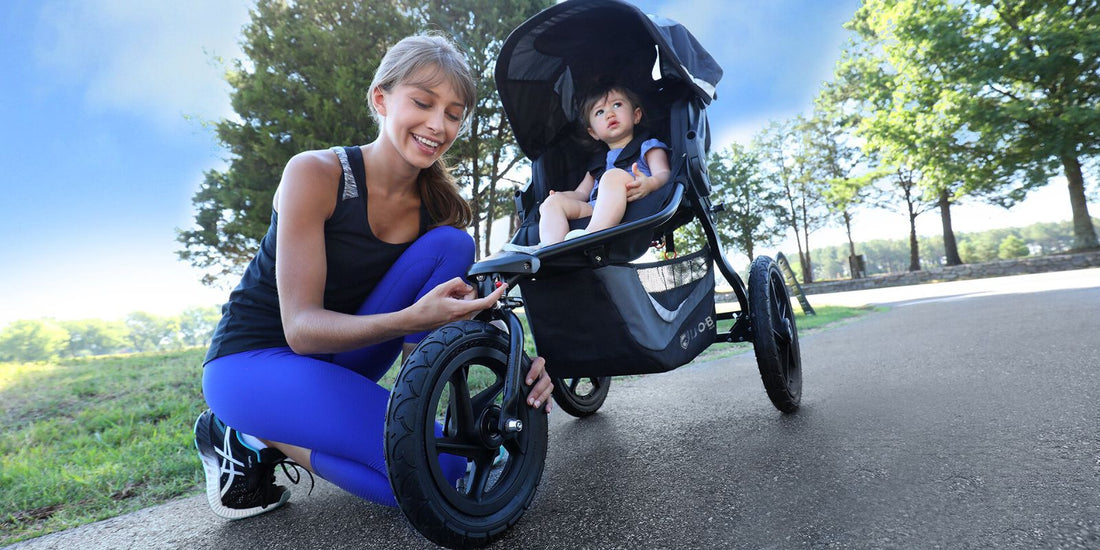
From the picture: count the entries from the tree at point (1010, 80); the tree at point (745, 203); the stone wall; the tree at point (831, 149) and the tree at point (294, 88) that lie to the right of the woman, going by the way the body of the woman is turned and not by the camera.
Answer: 0

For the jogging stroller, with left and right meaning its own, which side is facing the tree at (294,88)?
right

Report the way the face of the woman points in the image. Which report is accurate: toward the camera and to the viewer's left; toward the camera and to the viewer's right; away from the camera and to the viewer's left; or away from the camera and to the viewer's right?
toward the camera and to the viewer's right

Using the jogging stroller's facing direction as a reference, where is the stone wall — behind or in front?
behind

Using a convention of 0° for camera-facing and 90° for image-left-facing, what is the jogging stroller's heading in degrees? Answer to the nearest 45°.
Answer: approximately 45°

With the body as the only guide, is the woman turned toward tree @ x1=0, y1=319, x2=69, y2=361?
no

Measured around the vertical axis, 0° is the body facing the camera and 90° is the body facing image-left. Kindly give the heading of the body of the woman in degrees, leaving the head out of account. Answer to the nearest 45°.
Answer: approximately 315°

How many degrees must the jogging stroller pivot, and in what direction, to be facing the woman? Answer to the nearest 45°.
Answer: approximately 45° to its right

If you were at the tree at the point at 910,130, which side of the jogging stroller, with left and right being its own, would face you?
back

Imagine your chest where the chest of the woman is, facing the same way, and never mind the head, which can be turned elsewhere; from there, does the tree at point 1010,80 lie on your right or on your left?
on your left

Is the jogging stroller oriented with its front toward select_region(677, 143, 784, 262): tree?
no

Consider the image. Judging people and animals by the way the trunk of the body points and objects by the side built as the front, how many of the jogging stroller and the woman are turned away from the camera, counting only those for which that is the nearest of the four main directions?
0

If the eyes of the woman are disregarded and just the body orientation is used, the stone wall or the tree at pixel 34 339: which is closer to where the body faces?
the stone wall
